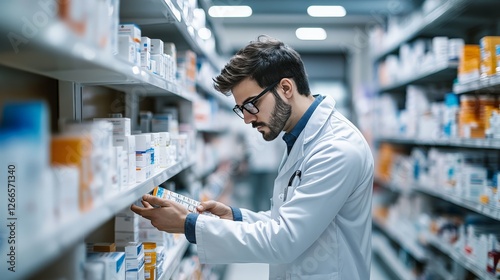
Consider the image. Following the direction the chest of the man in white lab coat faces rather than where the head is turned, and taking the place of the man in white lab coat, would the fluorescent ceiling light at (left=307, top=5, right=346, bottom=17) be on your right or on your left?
on your right

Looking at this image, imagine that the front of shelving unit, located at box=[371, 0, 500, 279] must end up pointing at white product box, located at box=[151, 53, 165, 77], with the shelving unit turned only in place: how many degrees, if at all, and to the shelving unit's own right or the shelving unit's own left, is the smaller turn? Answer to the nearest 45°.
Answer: approximately 45° to the shelving unit's own left

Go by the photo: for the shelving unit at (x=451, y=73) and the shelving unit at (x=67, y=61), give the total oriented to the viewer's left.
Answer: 1

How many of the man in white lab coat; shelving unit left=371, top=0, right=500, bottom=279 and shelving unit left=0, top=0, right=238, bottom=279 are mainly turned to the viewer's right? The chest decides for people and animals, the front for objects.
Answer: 1

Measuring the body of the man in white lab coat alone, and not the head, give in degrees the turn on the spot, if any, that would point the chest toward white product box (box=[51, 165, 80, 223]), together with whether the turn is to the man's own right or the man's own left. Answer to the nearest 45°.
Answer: approximately 45° to the man's own left

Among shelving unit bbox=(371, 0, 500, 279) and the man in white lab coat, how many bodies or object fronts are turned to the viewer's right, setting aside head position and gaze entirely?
0

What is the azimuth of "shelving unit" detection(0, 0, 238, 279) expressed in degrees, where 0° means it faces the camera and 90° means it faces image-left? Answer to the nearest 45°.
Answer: approximately 270°

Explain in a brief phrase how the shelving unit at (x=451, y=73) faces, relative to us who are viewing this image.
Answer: facing to the left of the viewer

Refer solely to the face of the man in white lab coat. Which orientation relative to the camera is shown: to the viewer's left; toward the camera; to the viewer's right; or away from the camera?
to the viewer's left

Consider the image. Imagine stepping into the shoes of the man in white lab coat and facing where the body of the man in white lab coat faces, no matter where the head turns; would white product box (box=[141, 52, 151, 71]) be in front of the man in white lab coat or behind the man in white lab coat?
in front

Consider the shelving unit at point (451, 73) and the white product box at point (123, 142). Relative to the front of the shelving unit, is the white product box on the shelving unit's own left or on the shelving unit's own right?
on the shelving unit's own left

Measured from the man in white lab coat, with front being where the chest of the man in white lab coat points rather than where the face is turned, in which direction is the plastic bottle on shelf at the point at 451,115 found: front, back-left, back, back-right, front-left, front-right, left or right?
back-right
